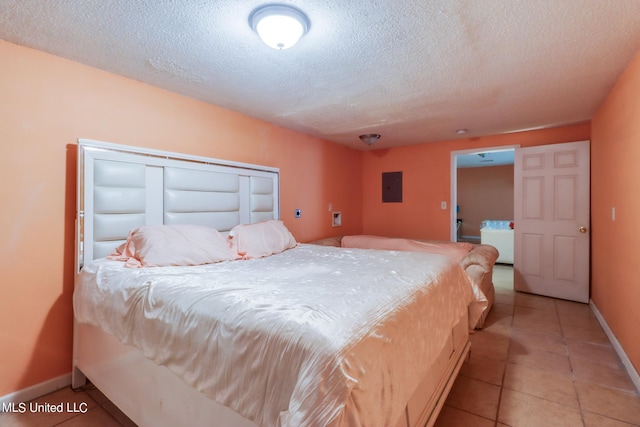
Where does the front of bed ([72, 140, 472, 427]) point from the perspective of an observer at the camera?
facing the viewer and to the right of the viewer

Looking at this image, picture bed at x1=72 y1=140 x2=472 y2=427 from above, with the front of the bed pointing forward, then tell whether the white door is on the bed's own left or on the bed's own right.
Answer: on the bed's own left
